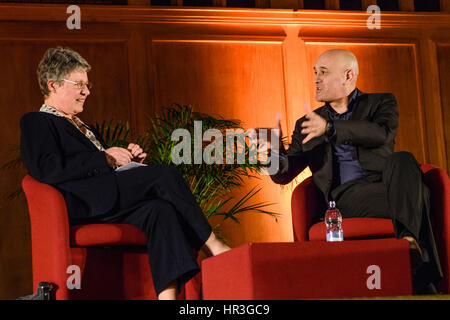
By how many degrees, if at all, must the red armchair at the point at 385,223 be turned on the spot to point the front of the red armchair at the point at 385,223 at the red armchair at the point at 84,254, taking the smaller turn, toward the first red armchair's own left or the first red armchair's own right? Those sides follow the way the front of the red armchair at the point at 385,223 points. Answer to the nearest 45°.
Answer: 0° — it already faces it

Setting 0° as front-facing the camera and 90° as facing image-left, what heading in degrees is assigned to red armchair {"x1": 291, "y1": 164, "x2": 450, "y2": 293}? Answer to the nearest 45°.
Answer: approximately 45°
